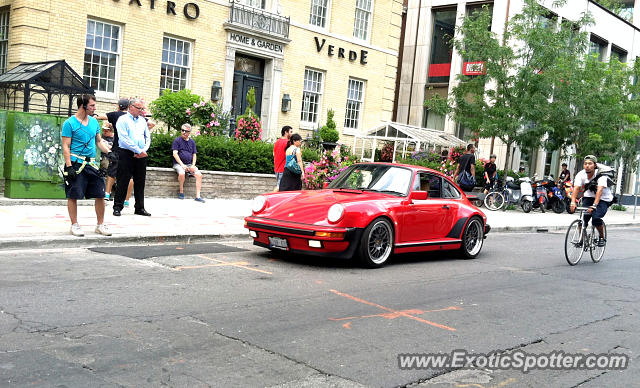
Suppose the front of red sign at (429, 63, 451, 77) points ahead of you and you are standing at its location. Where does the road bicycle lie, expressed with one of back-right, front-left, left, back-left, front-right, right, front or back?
front

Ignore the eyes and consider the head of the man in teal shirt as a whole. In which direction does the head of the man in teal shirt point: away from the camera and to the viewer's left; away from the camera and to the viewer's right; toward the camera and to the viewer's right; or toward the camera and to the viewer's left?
toward the camera and to the viewer's right

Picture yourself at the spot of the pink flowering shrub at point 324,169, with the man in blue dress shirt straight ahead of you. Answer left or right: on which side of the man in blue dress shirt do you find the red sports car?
left

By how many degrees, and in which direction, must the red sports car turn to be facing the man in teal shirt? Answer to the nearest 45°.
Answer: approximately 45° to its right

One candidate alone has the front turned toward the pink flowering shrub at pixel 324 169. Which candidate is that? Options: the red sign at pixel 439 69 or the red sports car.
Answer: the red sign

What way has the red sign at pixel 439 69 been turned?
toward the camera

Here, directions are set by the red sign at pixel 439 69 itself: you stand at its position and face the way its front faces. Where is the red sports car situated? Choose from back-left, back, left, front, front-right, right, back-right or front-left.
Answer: front

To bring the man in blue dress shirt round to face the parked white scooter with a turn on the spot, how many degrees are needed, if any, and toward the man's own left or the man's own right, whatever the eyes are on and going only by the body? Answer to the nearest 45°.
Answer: approximately 90° to the man's own left

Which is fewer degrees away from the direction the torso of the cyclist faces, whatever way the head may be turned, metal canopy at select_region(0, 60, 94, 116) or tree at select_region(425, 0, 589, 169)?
the metal canopy

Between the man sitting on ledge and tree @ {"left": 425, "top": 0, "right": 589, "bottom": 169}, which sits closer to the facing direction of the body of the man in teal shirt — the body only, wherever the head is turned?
the tree

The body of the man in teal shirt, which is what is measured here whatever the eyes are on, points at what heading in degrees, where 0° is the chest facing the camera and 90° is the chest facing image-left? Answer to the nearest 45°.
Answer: approximately 315°

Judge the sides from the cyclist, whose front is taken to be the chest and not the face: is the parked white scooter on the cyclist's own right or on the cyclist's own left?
on the cyclist's own right

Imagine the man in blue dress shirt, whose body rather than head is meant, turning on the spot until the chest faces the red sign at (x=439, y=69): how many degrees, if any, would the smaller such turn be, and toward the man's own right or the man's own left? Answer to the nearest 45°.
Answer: approximately 90° to the man's own left
